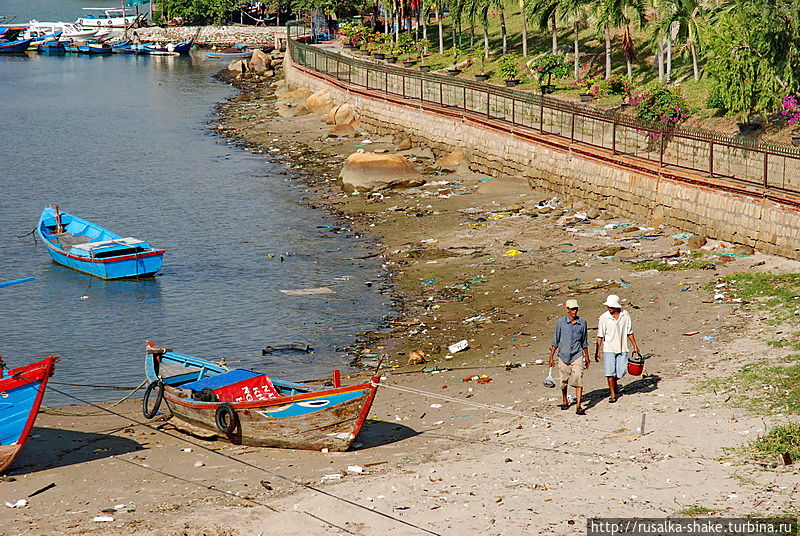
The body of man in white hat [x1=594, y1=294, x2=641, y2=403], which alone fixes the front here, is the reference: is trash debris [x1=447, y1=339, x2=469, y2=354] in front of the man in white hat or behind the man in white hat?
behind

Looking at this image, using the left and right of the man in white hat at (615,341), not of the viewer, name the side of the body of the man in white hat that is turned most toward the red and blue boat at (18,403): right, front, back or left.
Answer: right

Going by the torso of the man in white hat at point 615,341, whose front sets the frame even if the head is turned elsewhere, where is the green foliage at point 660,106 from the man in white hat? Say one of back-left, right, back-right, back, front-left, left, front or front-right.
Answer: back

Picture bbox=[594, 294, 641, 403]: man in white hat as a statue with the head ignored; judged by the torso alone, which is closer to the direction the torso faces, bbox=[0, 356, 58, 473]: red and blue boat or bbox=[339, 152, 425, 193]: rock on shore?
the red and blue boat

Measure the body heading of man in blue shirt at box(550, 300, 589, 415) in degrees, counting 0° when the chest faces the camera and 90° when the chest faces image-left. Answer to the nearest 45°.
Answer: approximately 0°

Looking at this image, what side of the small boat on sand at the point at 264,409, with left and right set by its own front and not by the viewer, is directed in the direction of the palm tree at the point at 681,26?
left

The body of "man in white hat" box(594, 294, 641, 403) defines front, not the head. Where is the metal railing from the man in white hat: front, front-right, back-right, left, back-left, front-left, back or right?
back

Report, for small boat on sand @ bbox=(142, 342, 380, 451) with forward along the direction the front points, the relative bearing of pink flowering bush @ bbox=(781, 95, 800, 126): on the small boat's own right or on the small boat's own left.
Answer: on the small boat's own left

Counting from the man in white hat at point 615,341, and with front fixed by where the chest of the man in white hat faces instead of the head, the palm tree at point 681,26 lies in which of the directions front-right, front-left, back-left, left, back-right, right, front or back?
back

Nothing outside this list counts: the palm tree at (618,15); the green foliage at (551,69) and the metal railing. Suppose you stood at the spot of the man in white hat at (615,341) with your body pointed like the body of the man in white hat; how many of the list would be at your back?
3

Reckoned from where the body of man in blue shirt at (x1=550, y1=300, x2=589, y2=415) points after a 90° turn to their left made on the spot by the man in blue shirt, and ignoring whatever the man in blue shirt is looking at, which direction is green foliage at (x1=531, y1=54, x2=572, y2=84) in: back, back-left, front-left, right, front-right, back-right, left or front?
left

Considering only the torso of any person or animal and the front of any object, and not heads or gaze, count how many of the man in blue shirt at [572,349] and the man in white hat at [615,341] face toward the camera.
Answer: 2
